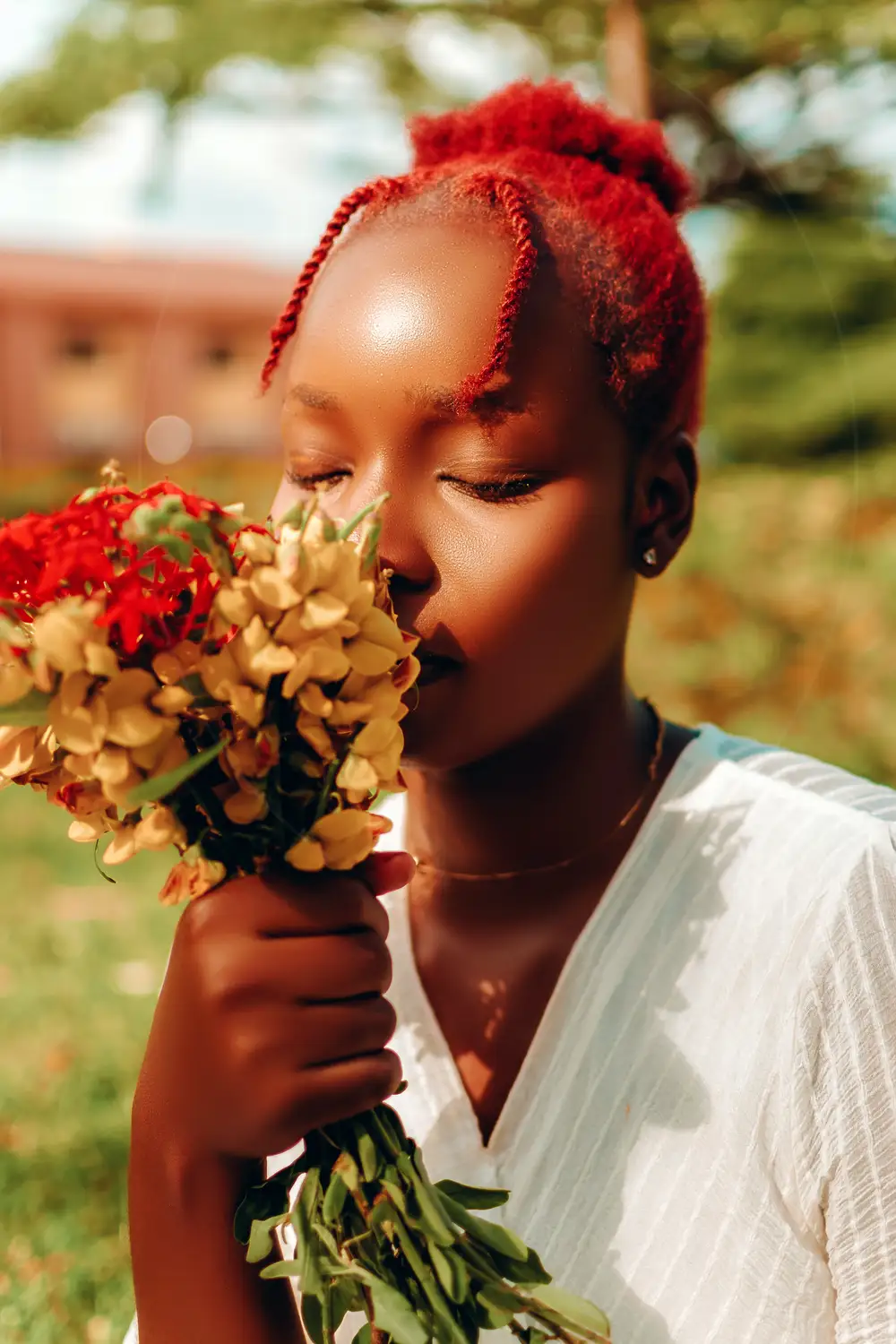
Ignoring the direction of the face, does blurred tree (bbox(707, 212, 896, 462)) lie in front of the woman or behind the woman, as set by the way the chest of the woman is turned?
behind

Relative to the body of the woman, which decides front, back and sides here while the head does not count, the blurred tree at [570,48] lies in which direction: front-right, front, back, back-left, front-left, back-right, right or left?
back-right

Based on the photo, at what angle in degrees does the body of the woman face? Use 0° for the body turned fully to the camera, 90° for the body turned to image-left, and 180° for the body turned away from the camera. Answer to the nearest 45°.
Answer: approximately 45°

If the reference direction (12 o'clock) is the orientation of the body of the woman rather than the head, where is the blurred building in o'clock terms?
The blurred building is roughly at 4 o'clock from the woman.
